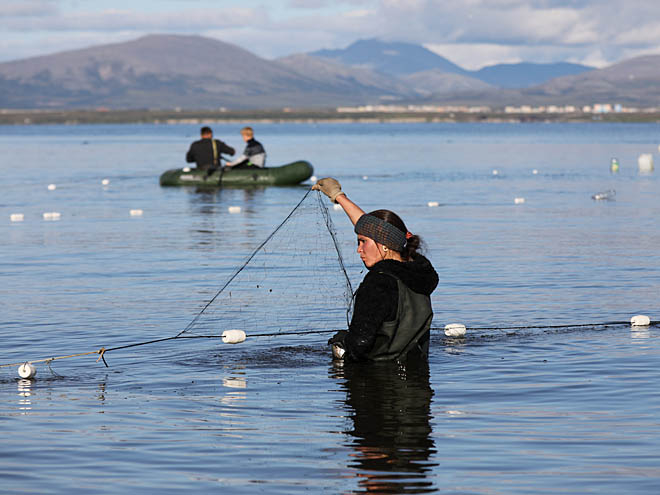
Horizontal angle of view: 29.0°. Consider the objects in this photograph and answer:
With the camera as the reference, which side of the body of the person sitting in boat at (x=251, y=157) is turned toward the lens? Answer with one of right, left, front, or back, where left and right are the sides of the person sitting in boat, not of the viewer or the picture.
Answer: left

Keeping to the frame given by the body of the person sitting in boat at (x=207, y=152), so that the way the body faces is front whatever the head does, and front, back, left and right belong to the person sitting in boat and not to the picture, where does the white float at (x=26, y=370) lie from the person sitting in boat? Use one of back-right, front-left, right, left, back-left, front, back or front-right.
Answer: back

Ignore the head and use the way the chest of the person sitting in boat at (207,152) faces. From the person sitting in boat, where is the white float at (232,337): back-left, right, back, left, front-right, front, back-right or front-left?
back

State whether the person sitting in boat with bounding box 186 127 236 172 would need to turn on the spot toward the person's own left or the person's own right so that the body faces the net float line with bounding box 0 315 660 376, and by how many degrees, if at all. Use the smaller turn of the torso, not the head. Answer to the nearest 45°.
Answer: approximately 180°

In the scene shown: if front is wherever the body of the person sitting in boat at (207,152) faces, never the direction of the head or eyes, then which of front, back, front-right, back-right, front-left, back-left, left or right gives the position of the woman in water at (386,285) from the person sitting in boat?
back

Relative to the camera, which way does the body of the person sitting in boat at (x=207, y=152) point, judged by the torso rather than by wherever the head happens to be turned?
away from the camera

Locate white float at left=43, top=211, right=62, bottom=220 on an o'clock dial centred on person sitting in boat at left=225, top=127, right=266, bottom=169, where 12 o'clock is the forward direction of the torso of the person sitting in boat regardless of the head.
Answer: The white float is roughly at 10 o'clock from the person sitting in boat.
